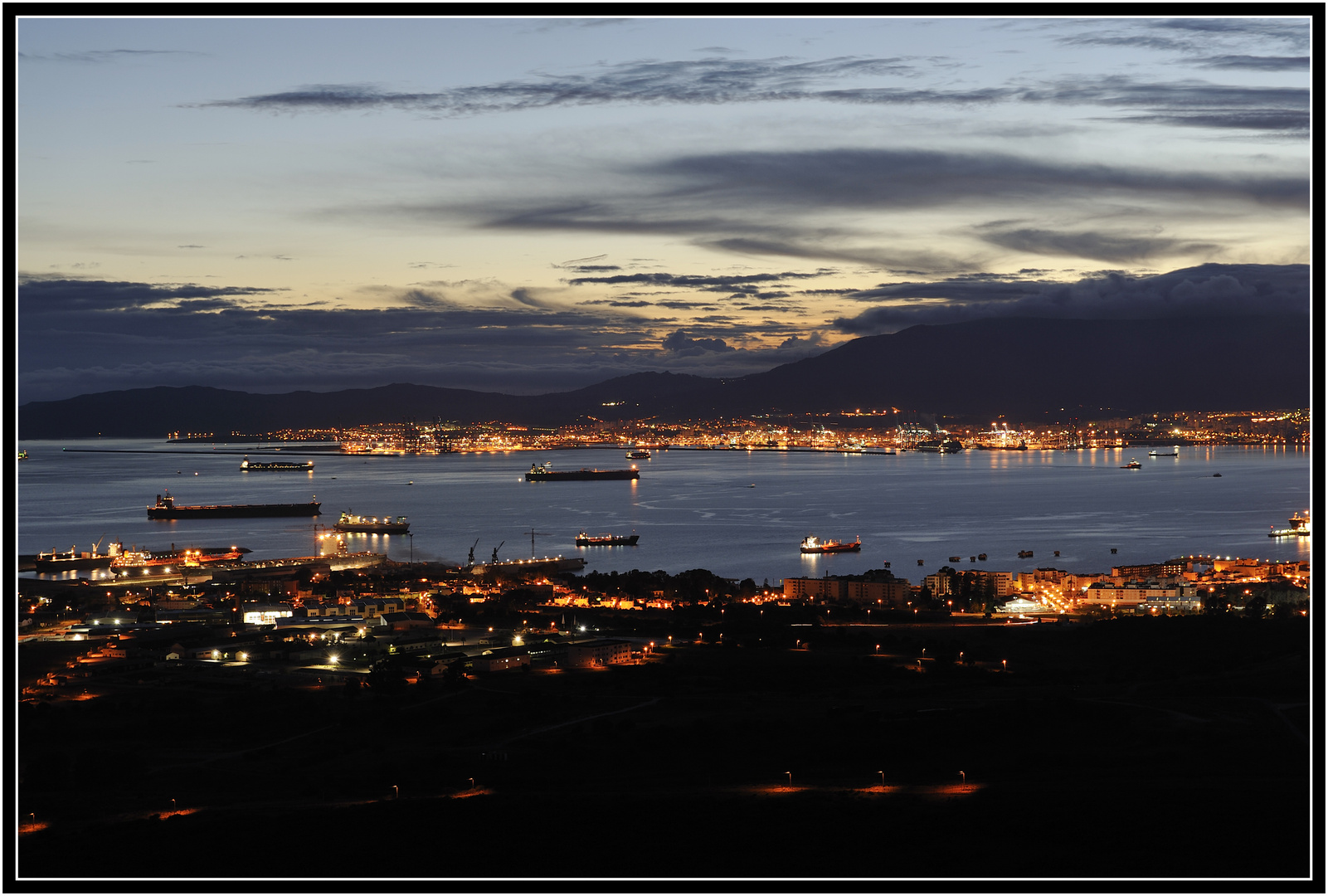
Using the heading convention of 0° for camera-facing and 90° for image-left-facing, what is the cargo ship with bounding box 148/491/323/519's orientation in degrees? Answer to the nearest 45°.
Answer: approximately 270°

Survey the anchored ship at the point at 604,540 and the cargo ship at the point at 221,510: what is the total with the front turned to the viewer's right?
2

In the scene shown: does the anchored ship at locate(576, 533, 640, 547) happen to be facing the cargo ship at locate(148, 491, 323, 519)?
no

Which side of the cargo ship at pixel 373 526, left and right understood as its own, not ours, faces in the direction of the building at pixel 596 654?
right

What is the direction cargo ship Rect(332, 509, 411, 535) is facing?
to the viewer's right

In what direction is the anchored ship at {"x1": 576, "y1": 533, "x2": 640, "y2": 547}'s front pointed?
to the viewer's right

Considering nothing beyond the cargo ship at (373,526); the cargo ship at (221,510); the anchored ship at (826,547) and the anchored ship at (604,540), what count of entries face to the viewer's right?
4

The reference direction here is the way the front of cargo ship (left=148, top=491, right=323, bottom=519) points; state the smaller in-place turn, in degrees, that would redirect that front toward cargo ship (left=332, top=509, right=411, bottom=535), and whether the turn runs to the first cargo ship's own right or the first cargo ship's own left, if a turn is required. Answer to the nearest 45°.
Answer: approximately 45° to the first cargo ship's own right

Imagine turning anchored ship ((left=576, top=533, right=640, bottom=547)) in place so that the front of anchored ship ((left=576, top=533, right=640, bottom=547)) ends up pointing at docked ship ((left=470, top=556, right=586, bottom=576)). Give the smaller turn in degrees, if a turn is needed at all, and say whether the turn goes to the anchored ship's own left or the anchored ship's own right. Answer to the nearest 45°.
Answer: approximately 90° to the anchored ship's own right

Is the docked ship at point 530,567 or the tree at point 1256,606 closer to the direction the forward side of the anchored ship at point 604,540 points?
the tree

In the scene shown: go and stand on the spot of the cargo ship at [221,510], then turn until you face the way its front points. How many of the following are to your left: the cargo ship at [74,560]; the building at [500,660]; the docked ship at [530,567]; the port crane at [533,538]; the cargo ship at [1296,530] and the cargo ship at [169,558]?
0

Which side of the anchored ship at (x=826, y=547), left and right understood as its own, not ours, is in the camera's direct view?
right

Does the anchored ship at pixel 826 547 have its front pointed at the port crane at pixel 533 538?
no

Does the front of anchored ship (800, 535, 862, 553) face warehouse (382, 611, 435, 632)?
no

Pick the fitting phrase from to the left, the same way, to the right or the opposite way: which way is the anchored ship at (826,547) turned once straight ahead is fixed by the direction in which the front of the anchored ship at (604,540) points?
the same way

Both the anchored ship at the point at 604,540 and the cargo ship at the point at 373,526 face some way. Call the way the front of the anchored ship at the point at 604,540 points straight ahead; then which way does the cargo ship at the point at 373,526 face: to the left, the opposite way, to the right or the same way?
the same way

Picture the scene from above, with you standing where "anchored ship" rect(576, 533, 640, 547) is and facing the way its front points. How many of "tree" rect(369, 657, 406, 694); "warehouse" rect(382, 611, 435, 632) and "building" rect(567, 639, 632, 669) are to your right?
3
